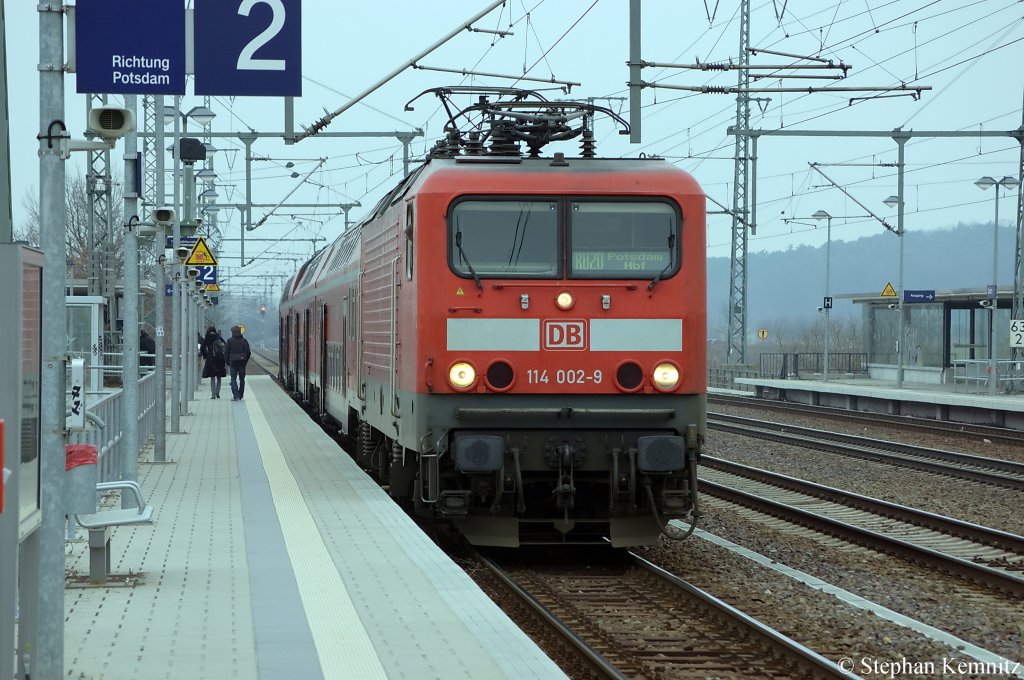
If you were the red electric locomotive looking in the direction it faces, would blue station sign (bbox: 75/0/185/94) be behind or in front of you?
in front

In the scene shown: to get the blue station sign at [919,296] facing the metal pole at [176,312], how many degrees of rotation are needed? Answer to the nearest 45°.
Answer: approximately 45° to its right

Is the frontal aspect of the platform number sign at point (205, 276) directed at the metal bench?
yes

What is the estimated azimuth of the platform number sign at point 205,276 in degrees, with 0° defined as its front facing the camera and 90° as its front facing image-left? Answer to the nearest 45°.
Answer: approximately 0°

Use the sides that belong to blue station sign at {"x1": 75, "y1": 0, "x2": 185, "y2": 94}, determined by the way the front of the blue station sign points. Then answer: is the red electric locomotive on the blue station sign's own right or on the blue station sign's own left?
on the blue station sign's own left

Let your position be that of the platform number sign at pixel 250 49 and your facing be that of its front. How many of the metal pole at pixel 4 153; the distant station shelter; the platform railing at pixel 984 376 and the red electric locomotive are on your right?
1

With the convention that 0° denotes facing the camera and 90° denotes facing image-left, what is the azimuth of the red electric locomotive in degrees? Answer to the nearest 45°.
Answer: approximately 0°

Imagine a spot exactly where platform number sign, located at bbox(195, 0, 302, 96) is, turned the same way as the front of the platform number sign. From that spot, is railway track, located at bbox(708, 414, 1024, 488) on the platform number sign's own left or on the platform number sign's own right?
on the platform number sign's own left

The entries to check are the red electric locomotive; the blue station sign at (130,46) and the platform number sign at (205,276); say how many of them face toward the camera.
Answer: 3
